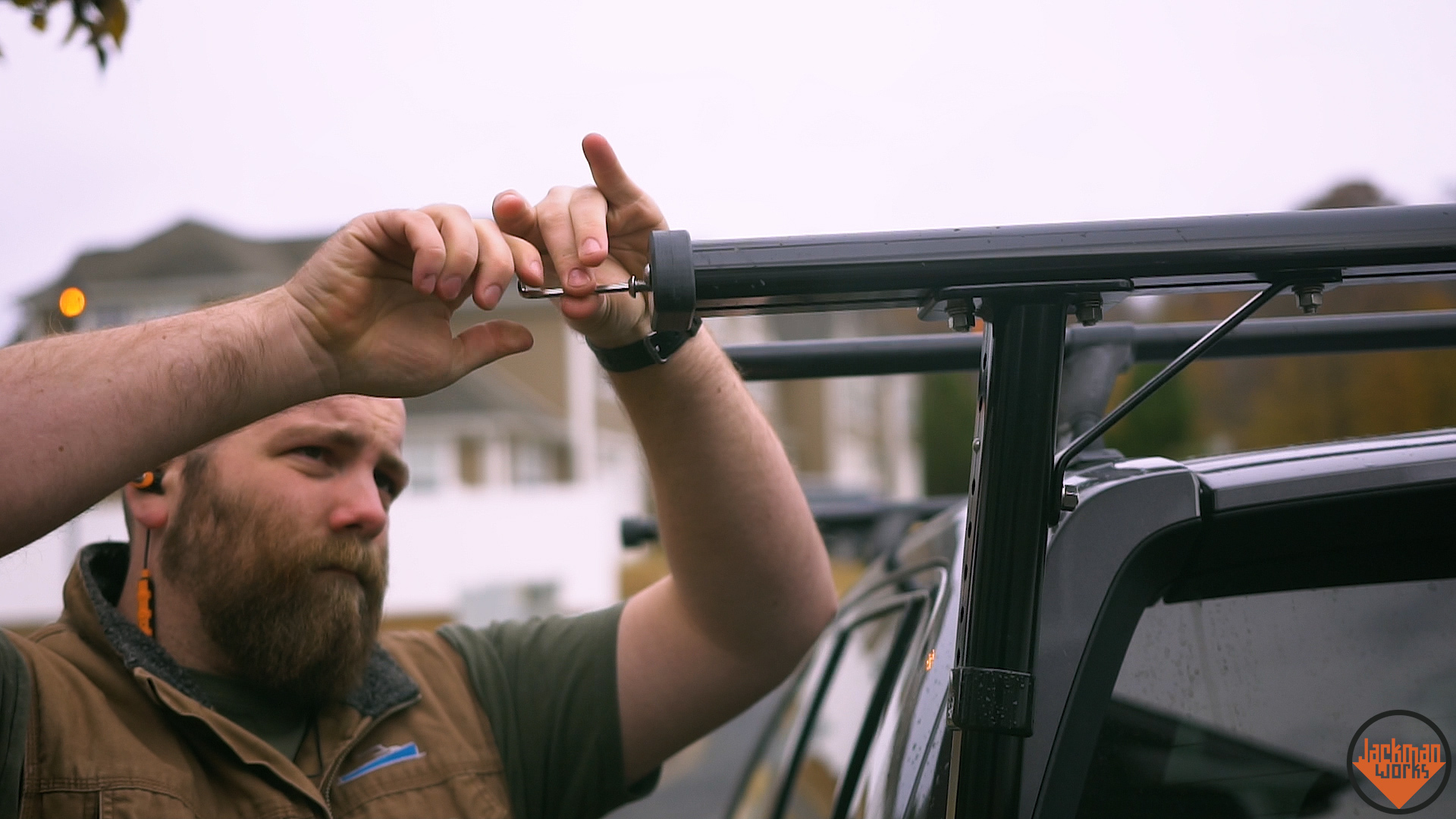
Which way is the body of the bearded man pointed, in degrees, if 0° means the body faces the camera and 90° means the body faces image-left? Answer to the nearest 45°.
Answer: approximately 315°

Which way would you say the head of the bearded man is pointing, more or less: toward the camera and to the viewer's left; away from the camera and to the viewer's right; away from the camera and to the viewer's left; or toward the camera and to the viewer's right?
toward the camera and to the viewer's right

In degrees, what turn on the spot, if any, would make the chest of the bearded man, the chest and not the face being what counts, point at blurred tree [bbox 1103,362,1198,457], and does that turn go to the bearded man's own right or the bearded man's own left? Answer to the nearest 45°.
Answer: approximately 90° to the bearded man's own left

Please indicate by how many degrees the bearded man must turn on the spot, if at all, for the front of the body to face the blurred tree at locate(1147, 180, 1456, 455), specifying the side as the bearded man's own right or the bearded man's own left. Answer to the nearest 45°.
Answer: approximately 90° to the bearded man's own left

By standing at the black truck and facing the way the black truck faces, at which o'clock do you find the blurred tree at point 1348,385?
The blurred tree is roughly at 2 o'clock from the black truck.

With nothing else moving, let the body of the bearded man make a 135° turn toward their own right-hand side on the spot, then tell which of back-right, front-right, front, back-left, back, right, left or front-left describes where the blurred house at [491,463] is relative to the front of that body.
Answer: right

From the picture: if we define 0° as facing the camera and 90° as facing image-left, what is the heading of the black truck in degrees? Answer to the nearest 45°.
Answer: approximately 135°

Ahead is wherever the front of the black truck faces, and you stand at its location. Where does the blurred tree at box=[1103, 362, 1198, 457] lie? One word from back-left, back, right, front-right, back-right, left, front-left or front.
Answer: front-right
